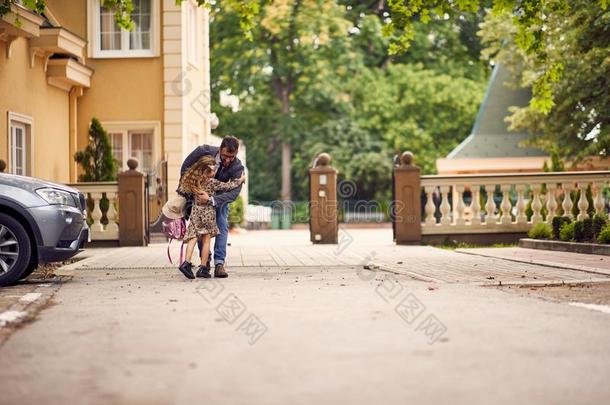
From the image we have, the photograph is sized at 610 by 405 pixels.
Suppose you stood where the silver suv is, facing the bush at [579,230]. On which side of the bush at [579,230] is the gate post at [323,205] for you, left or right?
left

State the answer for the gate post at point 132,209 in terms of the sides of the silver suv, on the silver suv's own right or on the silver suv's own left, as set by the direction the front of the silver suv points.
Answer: on the silver suv's own left

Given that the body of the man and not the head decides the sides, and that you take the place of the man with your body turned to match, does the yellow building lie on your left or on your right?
on your right

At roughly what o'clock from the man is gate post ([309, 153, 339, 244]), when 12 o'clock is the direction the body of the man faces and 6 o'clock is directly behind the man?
The gate post is roughly at 5 o'clock from the man.

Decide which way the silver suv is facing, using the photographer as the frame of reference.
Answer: facing to the right of the viewer

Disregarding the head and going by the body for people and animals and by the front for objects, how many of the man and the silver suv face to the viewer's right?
1

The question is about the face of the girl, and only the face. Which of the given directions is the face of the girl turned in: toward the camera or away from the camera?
away from the camera

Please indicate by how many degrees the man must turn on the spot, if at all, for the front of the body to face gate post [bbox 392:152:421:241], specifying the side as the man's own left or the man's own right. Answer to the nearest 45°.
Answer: approximately 180°

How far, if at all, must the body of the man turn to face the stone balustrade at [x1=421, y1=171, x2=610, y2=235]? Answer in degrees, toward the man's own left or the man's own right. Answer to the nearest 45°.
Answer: approximately 180°

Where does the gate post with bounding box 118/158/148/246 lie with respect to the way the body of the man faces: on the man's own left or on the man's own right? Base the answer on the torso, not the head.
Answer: on the man's own right

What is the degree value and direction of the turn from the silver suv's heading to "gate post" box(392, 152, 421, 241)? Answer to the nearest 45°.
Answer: approximately 45° to its left

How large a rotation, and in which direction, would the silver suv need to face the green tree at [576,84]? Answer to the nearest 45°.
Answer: approximately 45° to its left

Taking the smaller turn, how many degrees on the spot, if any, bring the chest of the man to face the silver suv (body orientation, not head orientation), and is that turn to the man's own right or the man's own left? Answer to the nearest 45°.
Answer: approximately 45° to the man's own right
